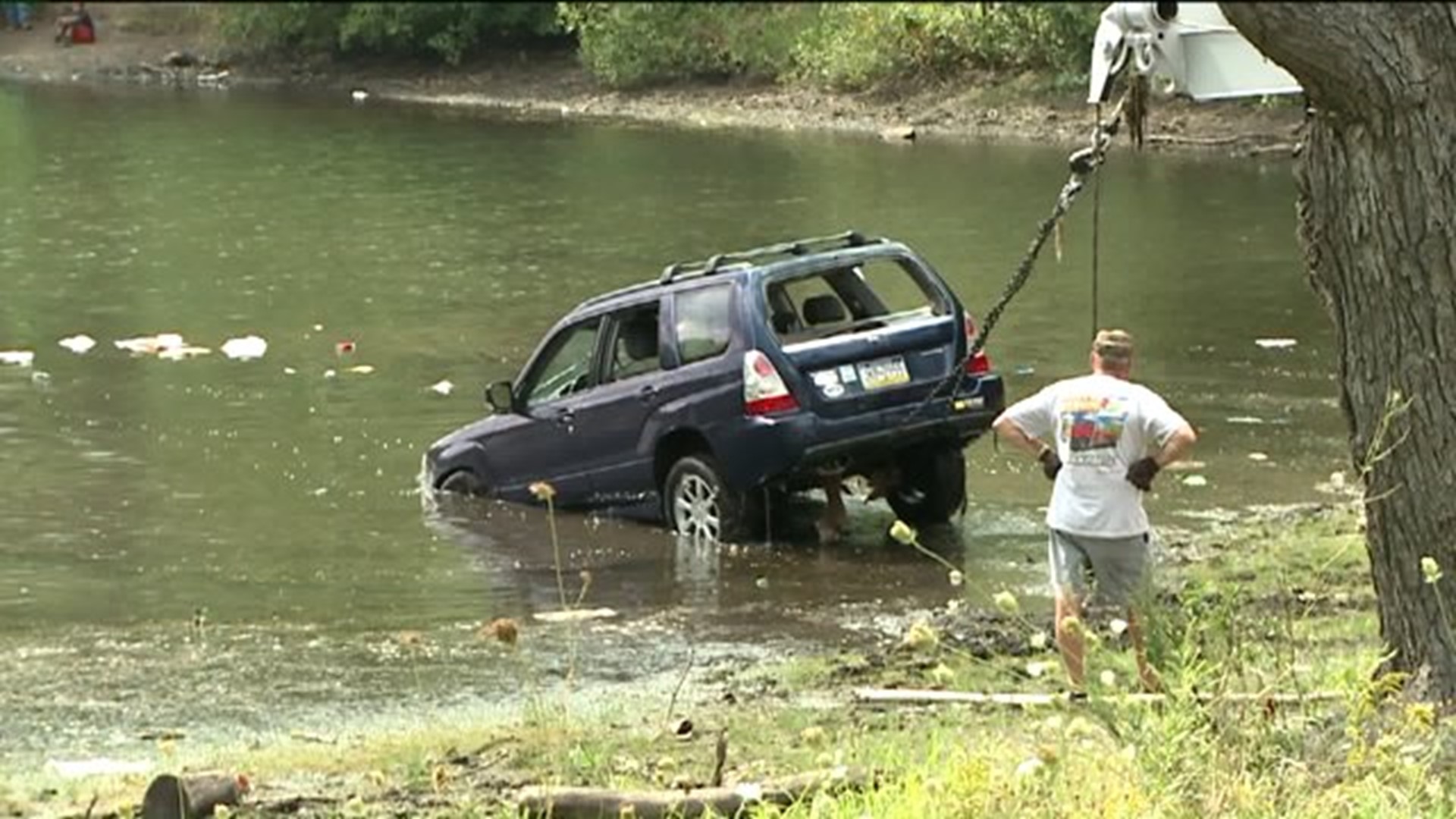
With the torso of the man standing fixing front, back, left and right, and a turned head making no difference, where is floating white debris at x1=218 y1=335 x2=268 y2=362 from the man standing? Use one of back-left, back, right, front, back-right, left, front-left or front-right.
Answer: front-left

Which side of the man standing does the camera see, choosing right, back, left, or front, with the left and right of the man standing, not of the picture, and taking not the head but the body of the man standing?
back

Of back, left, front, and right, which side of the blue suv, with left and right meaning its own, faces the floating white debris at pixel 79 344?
front

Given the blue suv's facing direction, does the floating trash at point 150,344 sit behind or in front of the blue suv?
in front

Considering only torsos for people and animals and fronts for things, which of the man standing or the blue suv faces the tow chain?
the man standing

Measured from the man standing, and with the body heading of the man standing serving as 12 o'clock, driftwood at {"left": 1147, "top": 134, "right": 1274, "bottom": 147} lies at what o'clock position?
The driftwood is roughly at 12 o'clock from the man standing.

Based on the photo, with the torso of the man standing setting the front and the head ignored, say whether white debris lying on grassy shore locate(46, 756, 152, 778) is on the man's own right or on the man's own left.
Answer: on the man's own left

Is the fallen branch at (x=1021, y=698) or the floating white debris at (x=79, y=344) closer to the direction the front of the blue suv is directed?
the floating white debris

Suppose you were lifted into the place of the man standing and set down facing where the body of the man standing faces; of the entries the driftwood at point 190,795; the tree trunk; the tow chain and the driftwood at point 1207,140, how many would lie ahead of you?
2

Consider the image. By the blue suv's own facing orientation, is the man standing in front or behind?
behind

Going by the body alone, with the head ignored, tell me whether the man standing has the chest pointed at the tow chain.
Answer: yes

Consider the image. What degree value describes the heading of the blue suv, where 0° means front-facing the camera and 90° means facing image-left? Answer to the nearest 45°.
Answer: approximately 135°

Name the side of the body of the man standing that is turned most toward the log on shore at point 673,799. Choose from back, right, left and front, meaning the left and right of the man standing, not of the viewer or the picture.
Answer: back

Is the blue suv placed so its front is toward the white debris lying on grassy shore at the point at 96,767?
no

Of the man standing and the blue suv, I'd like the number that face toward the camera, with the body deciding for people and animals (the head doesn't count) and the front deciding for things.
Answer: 0

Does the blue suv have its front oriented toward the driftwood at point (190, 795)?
no

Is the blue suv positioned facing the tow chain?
no

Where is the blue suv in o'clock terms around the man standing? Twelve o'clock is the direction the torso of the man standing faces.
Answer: The blue suv is roughly at 11 o'clock from the man standing.
